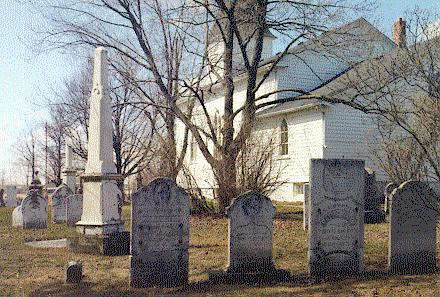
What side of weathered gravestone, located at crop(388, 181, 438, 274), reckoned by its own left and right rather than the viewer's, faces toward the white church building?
back

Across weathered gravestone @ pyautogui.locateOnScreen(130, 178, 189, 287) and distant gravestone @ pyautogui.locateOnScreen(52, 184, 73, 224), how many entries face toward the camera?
2

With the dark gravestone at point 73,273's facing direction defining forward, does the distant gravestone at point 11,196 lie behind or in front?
behind

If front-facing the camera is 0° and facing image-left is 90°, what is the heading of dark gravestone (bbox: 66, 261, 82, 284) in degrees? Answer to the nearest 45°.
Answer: approximately 0°

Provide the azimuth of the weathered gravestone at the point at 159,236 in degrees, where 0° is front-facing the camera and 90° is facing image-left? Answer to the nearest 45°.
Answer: approximately 0°

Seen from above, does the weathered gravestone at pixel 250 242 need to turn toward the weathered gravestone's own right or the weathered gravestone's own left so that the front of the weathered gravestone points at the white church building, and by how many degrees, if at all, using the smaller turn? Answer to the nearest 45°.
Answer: approximately 180°

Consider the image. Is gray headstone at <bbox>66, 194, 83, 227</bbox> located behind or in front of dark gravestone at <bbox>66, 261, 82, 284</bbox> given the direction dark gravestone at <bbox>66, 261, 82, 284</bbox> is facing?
behind

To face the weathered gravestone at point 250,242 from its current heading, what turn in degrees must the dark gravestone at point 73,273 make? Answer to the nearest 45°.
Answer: approximately 90° to its left
